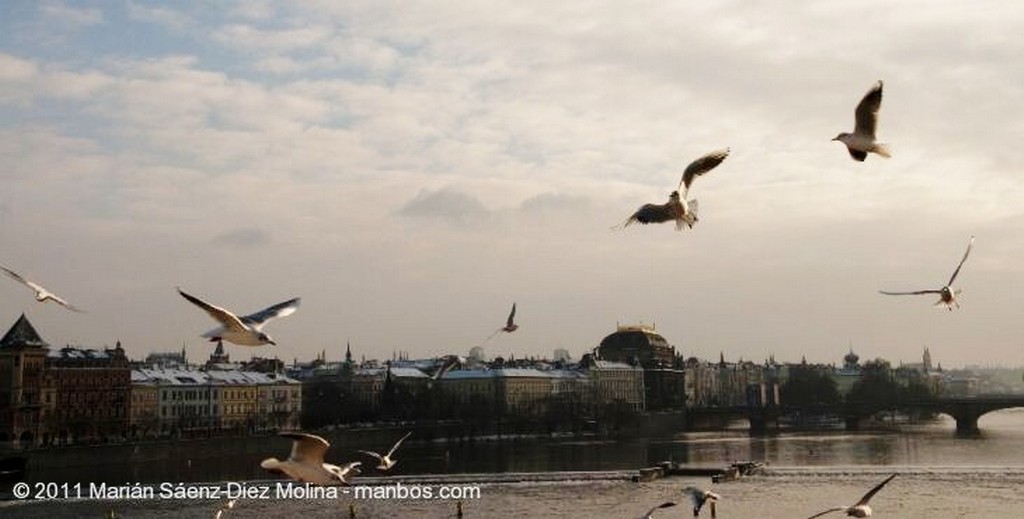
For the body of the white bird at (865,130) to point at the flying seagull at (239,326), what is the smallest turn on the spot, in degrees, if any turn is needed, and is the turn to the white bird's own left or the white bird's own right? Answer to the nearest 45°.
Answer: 0° — it already faces it

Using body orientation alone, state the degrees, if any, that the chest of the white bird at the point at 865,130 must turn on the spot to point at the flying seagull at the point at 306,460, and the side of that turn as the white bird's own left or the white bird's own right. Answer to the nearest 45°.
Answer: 0° — it already faces it

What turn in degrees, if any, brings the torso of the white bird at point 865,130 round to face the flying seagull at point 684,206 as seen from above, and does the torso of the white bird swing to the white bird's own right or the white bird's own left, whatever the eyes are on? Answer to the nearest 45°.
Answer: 0° — it already faces it

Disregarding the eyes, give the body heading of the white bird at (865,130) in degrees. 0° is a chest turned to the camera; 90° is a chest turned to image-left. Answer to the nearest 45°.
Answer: approximately 90°
